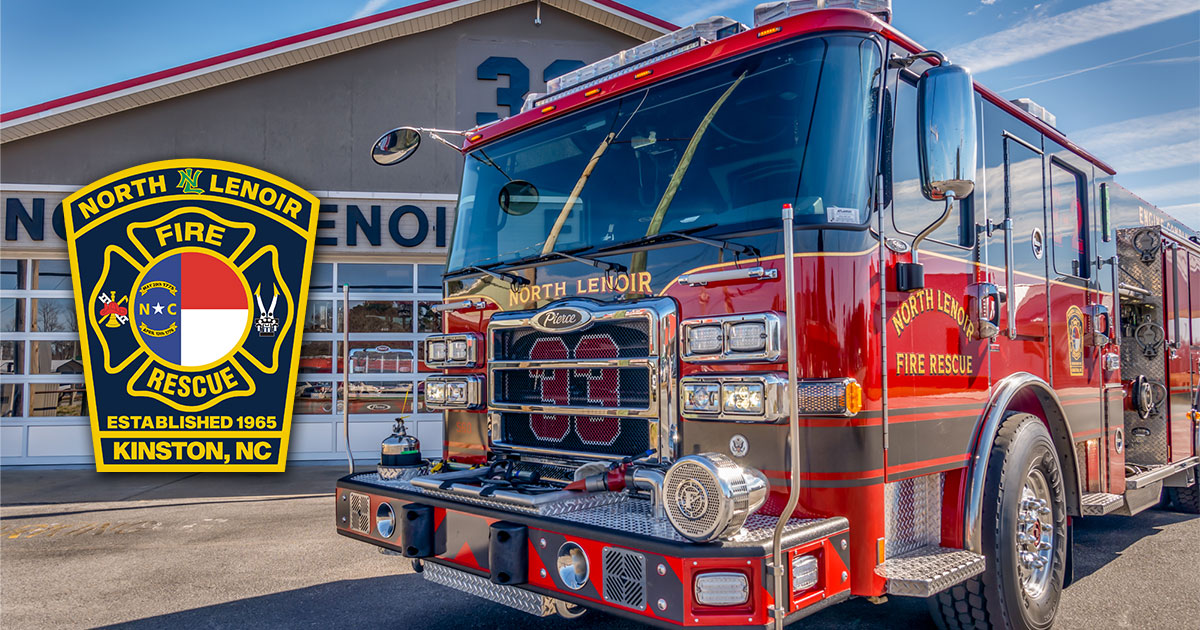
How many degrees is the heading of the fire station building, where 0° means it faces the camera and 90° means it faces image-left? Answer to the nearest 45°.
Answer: approximately 0°

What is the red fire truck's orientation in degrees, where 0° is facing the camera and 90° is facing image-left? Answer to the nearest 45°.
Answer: approximately 45°

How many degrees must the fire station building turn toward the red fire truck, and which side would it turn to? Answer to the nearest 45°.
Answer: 0° — it already faces it

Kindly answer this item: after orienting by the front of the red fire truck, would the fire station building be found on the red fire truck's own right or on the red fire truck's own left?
on the red fire truck's own right
